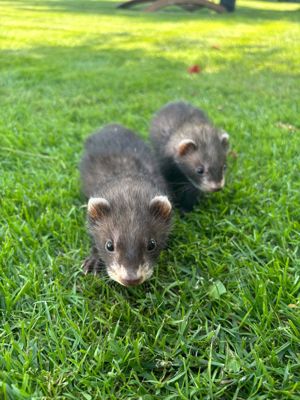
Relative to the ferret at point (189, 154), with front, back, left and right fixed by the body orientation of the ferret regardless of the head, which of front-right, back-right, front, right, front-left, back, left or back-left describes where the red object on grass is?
back-left

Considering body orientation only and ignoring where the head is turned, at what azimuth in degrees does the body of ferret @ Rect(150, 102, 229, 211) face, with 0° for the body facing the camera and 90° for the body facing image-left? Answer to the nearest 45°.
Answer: approximately 315°

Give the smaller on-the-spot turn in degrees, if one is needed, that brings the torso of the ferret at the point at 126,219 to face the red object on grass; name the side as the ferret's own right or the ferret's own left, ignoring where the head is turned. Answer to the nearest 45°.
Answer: approximately 180°

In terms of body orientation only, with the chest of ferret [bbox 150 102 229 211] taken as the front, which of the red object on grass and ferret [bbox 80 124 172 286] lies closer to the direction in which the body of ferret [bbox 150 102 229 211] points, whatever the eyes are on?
the ferret
